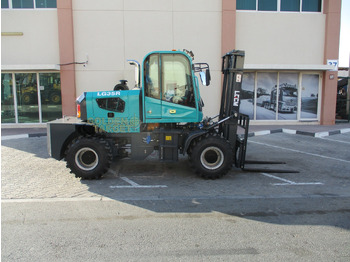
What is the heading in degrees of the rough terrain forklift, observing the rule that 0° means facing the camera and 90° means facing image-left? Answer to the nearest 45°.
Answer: approximately 270°
